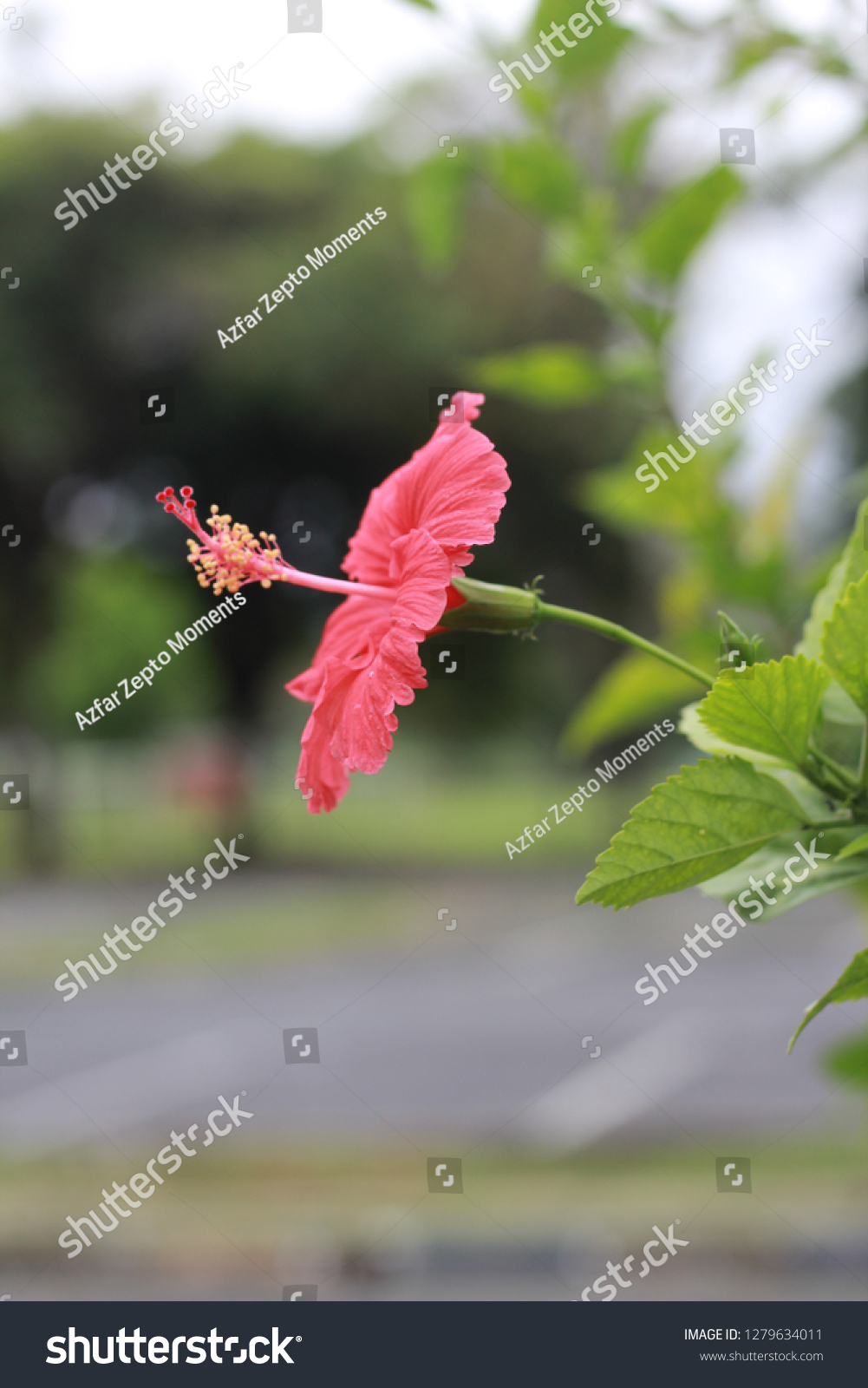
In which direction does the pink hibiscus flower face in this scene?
to the viewer's left
